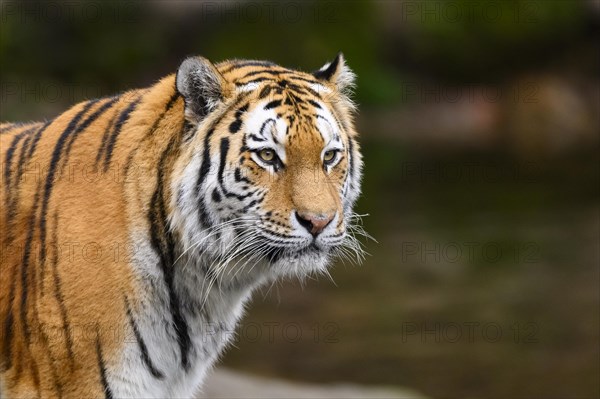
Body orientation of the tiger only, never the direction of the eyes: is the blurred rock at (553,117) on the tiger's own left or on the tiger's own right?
on the tiger's own left

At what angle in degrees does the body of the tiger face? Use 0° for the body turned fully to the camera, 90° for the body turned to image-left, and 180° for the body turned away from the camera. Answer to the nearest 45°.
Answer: approximately 315°
